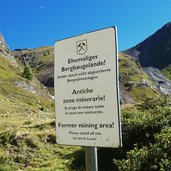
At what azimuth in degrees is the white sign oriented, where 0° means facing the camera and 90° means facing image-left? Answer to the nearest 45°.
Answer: approximately 45°
